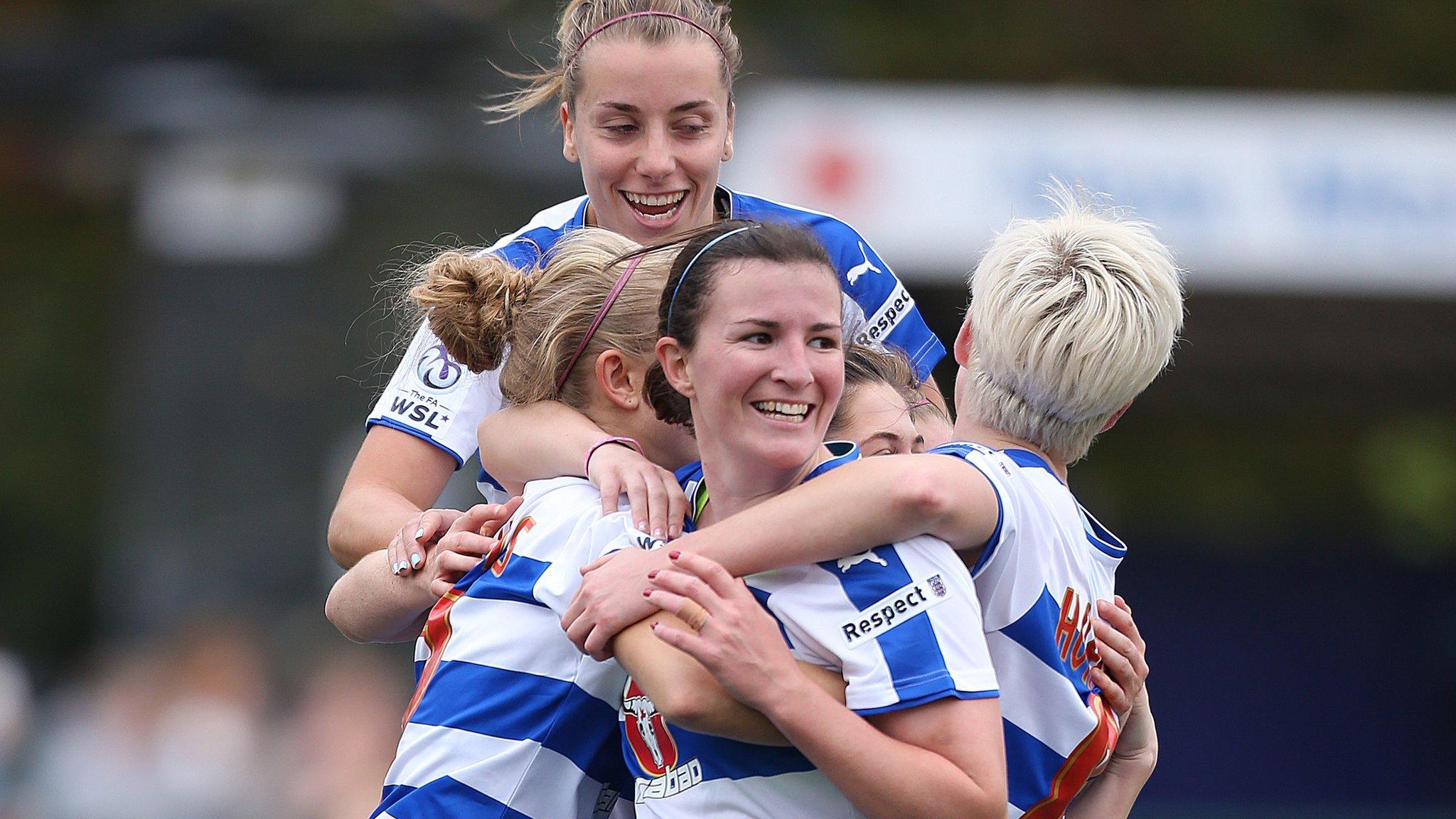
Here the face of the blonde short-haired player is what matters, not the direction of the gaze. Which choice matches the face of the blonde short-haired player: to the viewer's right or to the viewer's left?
to the viewer's left

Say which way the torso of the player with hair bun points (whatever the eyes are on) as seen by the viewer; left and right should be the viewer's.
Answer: facing away from the viewer and to the right of the viewer

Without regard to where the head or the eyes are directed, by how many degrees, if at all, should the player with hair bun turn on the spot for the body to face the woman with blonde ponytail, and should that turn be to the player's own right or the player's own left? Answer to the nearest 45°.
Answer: approximately 45° to the player's own left

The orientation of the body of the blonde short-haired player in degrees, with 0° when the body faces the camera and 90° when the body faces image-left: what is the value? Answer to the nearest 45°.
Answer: approximately 135°

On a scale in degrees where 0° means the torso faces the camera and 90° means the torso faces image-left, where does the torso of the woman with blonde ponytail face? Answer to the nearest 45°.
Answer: approximately 0°

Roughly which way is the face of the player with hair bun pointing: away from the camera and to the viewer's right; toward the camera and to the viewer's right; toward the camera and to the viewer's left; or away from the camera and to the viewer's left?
away from the camera and to the viewer's right
